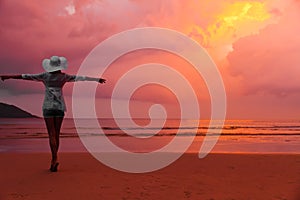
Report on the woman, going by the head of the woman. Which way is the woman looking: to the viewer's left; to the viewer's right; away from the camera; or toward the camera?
away from the camera

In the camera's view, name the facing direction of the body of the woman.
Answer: away from the camera
